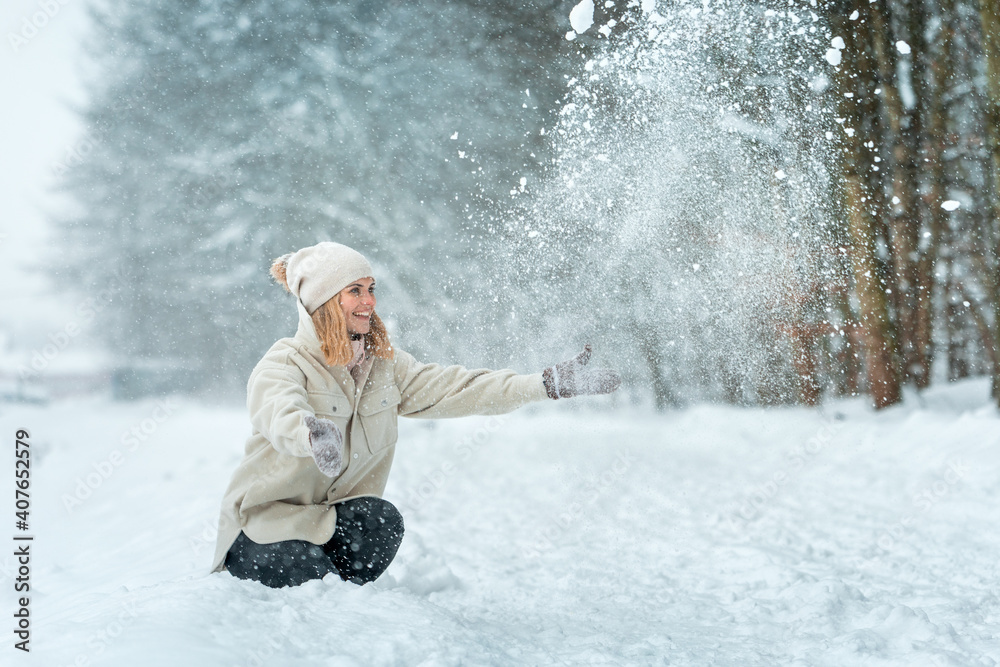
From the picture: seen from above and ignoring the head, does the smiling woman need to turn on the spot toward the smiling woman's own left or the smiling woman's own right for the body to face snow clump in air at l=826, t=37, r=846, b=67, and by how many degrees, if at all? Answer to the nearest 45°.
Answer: approximately 90° to the smiling woman's own left

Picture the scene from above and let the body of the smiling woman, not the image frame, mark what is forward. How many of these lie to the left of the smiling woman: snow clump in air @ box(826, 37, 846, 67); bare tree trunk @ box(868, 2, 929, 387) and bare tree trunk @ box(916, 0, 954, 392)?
3

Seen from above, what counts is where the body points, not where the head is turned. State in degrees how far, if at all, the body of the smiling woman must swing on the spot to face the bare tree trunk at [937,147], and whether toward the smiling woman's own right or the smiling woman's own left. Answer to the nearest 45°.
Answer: approximately 90° to the smiling woman's own left

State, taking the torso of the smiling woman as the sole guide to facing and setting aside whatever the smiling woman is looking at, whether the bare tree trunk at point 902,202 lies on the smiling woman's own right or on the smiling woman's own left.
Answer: on the smiling woman's own left

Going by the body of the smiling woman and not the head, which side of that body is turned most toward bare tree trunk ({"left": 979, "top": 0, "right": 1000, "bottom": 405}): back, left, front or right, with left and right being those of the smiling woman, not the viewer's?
left

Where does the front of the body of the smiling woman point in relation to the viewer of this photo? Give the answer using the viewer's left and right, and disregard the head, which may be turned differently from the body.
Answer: facing the viewer and to the right of the viewer
